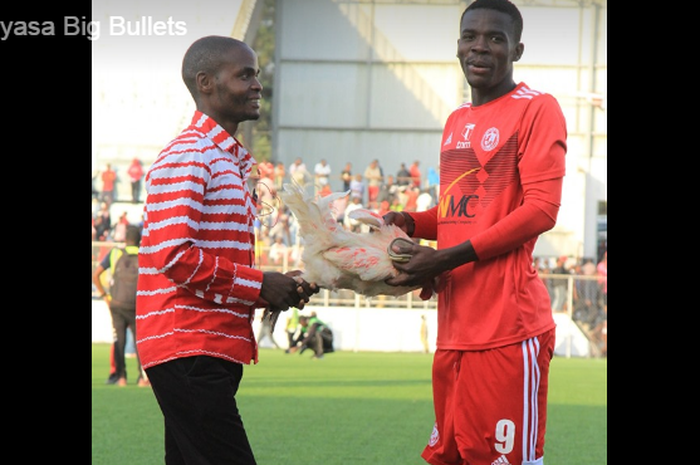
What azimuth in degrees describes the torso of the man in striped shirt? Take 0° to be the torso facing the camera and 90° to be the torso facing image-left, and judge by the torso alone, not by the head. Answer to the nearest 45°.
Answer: approximately 270°

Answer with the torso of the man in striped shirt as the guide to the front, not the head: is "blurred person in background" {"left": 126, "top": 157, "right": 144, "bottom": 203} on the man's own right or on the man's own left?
on the man's own left

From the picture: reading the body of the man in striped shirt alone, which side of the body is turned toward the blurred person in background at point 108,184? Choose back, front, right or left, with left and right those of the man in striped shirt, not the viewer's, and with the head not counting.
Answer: left

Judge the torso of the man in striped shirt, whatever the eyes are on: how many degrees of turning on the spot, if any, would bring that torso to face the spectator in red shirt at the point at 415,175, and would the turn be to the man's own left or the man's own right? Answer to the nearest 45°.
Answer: approximately 90° to the man's own left
